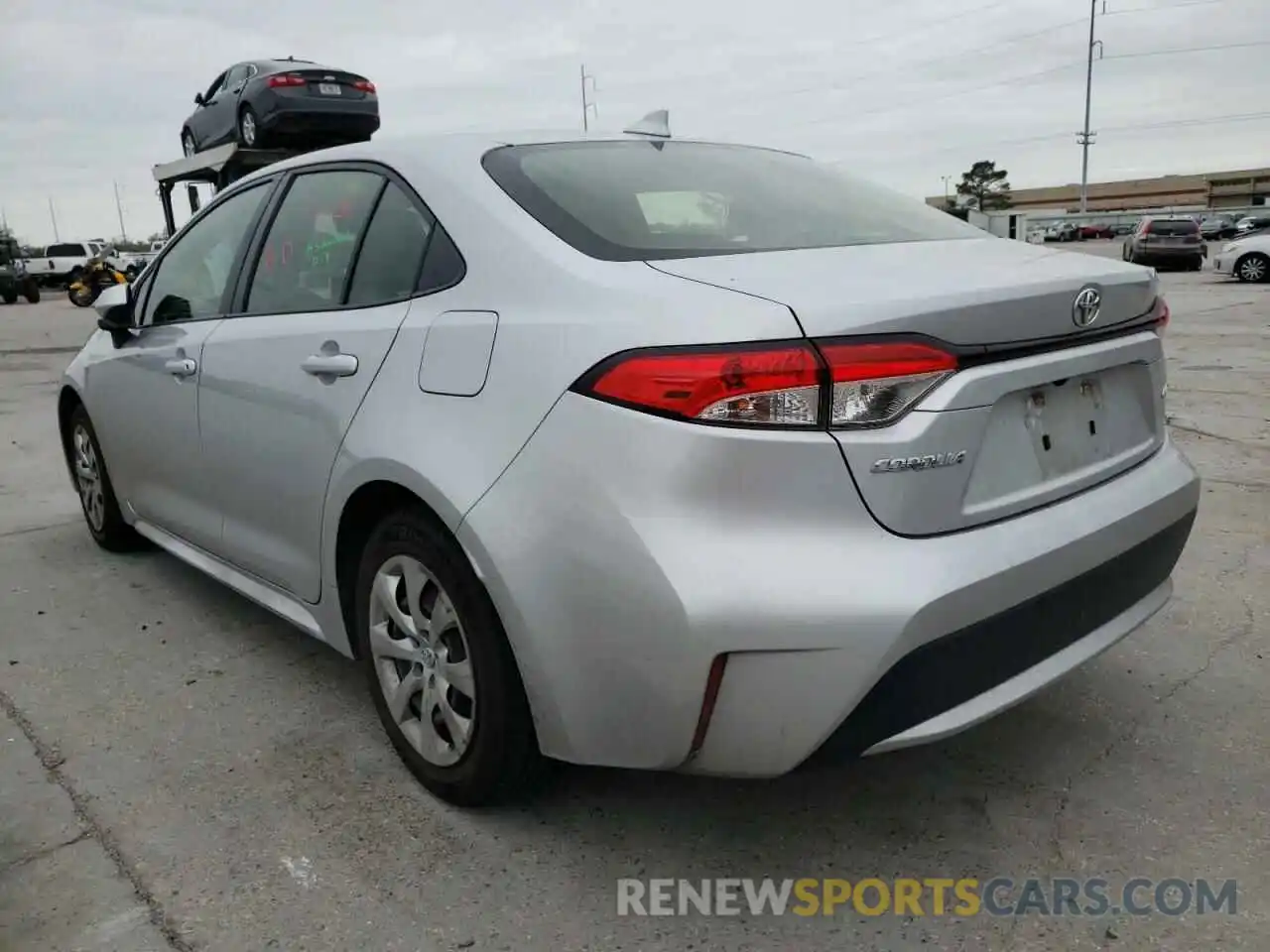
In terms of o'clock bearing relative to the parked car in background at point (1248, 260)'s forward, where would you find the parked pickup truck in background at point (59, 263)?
the parked pickup truck in background at point (59, 263) is roughly at 12 o'clock from the parked car in background at point (1248, 260).

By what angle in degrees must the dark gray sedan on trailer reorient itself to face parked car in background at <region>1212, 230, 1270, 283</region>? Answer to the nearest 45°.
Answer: approximately 135° to its right

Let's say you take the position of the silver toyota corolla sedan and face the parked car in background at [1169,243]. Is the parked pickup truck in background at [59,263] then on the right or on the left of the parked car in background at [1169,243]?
left

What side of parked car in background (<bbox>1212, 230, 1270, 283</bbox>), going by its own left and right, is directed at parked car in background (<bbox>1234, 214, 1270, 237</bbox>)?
right

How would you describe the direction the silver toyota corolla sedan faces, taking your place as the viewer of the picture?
facing away from the viewer and to the left of the viewer

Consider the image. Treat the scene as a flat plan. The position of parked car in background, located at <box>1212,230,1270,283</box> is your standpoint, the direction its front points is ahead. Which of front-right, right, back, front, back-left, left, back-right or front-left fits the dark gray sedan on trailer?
front-left

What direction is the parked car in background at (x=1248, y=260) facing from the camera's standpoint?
to the viewer's left

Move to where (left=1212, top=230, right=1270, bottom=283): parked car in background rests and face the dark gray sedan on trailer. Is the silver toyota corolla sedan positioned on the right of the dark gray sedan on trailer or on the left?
left

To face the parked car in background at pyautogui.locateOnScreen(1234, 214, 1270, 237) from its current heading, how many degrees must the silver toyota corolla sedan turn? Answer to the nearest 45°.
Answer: approximately 90° to its right

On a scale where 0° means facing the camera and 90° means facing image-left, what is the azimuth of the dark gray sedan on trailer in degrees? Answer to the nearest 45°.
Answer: approximately 135°

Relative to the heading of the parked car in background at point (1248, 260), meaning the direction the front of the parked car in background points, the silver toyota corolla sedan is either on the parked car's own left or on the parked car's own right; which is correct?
on the parked car's own left
